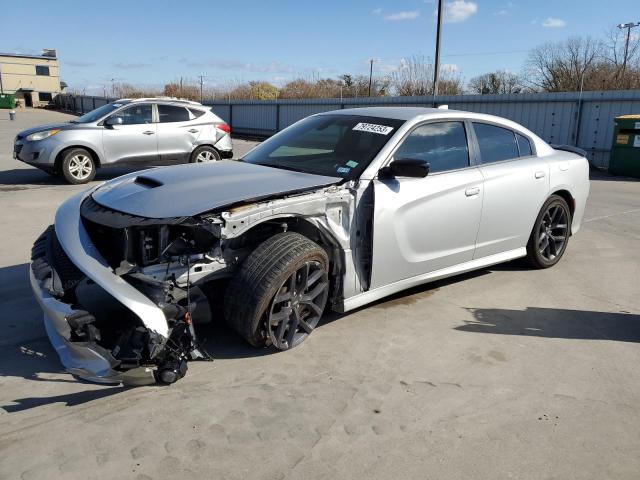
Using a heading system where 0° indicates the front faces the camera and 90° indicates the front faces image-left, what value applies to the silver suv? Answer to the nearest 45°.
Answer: approximately 90°

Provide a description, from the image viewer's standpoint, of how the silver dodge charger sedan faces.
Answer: facing the viewer and to the left of the viewer

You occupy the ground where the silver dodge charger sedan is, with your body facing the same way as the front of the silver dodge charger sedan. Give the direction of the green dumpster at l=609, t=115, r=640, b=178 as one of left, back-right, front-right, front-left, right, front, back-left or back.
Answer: back

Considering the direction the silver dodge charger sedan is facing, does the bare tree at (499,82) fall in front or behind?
behind

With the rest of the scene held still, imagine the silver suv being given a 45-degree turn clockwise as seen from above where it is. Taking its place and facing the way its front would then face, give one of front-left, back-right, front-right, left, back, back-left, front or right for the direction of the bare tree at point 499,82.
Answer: right

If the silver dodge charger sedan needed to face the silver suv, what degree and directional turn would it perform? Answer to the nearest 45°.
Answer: approximately 90° to its right

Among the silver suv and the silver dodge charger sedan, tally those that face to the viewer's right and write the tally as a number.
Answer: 0

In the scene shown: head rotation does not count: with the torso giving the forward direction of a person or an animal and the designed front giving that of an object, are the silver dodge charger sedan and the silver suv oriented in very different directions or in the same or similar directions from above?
same or similar directions

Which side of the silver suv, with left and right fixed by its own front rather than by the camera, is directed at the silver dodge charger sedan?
left

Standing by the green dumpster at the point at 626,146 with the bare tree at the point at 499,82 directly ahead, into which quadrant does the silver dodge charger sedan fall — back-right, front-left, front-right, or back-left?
back-left

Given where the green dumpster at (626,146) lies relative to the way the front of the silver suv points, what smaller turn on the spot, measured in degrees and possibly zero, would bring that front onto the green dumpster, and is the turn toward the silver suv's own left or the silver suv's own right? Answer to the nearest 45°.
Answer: approximately 180°
